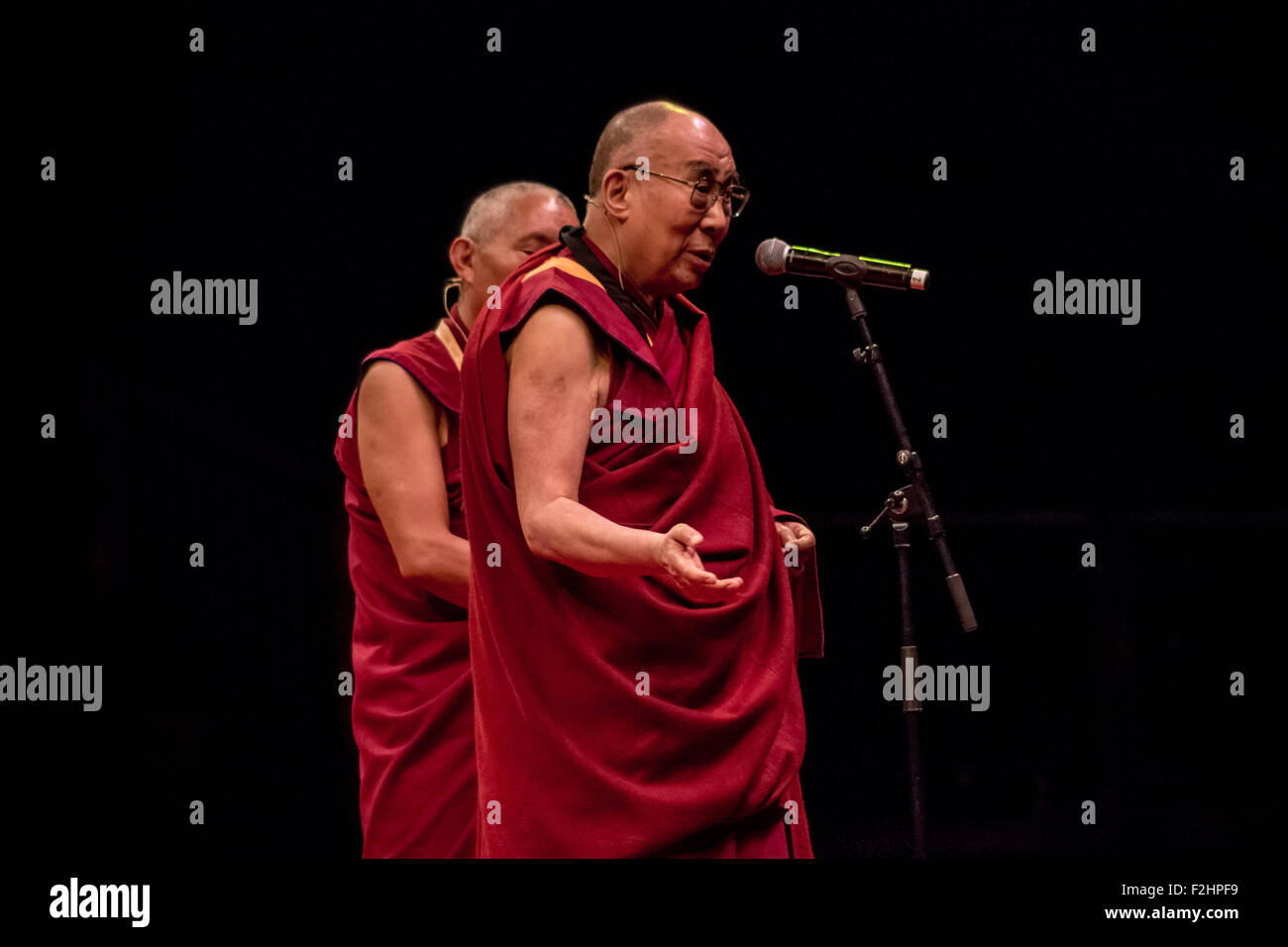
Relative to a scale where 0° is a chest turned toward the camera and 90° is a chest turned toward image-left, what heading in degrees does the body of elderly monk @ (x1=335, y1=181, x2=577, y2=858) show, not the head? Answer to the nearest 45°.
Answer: approximately 315°

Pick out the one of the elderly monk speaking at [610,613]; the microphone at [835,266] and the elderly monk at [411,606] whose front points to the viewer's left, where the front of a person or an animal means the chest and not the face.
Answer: the microphone

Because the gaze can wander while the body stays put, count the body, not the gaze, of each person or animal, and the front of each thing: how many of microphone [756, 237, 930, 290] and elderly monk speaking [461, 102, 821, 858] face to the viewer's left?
1

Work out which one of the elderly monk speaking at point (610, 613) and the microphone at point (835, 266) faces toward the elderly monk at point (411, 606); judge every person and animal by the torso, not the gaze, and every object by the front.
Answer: the microphone

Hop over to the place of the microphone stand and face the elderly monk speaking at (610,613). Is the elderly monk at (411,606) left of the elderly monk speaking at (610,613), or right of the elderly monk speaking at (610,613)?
right

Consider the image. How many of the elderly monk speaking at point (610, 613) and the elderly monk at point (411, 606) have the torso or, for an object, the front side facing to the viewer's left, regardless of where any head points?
0

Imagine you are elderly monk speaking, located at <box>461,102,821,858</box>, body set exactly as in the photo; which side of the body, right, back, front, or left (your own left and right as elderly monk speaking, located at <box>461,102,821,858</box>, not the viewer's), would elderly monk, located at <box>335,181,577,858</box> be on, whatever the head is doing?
back

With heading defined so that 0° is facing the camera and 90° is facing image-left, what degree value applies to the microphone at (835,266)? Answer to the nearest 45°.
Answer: approximately 90°

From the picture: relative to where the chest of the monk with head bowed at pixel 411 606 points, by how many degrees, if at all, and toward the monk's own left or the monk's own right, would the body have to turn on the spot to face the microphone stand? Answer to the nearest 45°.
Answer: approximately 45° to the monk's own left

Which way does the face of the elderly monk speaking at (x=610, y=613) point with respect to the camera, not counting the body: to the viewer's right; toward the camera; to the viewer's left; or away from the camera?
to the viewer's right

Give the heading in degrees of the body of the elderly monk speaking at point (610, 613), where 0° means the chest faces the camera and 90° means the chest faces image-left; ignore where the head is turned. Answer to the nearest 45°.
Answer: approximately 315°

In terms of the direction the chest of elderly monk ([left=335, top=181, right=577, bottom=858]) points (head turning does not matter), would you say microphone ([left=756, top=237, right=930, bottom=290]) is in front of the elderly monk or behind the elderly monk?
in front
